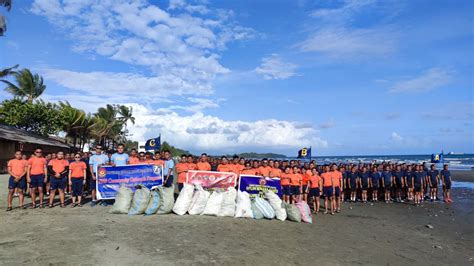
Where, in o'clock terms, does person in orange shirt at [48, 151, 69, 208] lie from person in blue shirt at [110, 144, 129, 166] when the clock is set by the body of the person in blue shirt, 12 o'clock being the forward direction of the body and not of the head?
The person in orange shirt is roughly at 3 o'clock from the person in blue shirt.

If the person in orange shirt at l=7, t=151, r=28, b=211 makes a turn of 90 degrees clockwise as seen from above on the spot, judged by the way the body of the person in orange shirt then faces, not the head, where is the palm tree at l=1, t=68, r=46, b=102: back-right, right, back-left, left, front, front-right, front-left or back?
right

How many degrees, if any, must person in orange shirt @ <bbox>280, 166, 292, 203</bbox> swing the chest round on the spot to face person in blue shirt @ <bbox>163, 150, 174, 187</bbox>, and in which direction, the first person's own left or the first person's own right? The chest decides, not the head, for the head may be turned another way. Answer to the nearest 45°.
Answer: approximately 90° to the first person's own right

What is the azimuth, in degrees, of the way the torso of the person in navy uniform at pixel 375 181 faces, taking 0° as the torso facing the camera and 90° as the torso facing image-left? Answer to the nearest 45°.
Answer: approximately 0°

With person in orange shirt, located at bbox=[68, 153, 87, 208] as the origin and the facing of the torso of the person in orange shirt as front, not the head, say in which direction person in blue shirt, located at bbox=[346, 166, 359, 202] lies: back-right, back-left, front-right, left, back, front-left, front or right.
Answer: left

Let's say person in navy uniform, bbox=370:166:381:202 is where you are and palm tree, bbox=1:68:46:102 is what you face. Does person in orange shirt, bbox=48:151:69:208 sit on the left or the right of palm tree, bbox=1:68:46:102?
left

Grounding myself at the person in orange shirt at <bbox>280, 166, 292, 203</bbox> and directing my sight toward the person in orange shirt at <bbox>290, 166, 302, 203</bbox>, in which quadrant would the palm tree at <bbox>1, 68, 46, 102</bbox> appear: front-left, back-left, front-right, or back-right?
back-left

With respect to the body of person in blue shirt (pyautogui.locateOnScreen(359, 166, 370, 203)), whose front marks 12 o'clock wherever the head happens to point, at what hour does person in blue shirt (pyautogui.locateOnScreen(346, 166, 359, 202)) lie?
person in blue shirt (pyautogui.locateOnScreen(346, 166, 359, 202)) is roughly at 2 o'clock from person in blue shirt (pyautogui.locateOnScreen(359, 166, 370, 203)).

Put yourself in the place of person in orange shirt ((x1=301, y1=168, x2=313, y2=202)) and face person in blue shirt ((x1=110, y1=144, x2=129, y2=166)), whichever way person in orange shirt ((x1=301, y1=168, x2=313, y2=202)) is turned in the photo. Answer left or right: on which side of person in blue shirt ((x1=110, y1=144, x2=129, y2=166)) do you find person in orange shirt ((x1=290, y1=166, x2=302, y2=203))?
left

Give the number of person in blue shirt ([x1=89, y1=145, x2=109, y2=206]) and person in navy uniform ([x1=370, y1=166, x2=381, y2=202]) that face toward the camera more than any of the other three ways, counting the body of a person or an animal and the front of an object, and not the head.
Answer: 2
